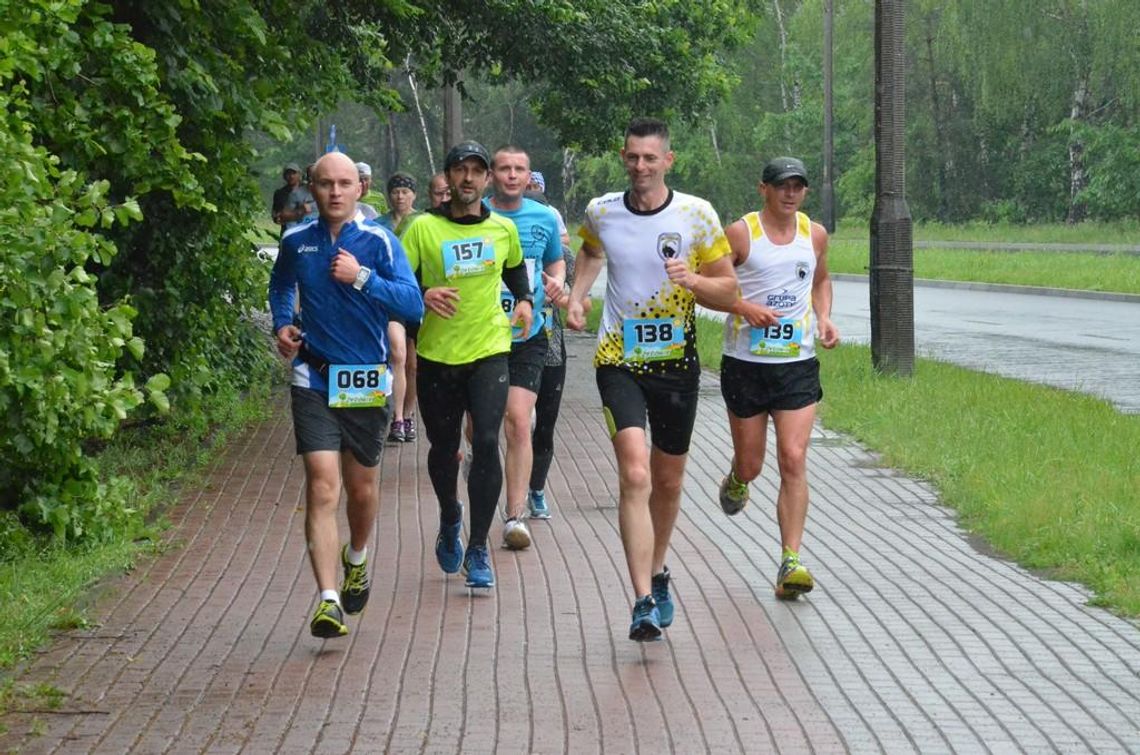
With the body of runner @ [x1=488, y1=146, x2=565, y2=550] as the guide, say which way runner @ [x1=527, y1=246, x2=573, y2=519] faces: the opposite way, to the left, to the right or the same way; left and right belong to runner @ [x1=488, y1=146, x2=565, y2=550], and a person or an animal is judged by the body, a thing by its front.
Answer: the same way

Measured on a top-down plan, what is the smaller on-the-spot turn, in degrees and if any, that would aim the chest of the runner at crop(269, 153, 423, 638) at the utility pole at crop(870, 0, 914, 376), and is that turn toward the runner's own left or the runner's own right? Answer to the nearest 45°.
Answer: approximately 135° to the runner's own left

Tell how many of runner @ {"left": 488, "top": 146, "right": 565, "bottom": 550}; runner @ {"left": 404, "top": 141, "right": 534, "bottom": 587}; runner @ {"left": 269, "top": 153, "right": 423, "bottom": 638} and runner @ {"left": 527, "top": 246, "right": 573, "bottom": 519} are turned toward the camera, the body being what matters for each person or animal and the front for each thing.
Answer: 4

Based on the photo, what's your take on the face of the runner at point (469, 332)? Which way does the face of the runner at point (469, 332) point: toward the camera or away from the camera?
toward the camera

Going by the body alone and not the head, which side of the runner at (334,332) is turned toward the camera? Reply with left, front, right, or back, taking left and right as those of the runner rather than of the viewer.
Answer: front

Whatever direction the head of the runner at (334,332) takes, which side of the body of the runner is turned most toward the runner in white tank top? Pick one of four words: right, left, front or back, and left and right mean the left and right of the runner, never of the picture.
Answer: left

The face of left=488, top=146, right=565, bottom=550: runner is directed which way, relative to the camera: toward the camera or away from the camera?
toward the camera

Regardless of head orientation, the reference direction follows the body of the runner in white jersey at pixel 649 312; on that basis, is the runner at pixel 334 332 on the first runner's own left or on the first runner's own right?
on the first runner's own right

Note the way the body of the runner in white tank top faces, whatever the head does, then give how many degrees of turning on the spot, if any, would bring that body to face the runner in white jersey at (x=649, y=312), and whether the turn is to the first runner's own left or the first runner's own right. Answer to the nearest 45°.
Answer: approximately 45° to the first runner's own right

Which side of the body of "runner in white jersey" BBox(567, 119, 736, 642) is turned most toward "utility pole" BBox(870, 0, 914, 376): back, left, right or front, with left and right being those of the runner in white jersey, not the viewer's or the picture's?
back

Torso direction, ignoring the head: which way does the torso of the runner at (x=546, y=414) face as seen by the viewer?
toward the camera

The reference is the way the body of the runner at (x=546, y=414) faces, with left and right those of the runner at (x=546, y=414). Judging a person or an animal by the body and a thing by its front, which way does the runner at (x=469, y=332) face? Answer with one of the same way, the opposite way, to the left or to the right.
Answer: the same way

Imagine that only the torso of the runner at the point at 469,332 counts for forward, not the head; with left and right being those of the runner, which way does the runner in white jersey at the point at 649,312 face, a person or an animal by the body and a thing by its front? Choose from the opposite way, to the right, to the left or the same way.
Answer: the same way

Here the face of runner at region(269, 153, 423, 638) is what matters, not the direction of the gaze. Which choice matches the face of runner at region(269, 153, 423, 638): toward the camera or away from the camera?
toward the camera

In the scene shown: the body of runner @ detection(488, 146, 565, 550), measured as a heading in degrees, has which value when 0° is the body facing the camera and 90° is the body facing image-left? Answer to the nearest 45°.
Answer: approximately 0°

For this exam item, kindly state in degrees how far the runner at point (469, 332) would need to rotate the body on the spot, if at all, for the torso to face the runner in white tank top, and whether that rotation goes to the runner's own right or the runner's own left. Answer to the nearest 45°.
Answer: approximately 90° to the runner's own left

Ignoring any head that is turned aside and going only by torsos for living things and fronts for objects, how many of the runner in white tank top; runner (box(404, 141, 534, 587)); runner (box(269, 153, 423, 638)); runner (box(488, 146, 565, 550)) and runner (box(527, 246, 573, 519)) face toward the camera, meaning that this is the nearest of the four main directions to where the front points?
5

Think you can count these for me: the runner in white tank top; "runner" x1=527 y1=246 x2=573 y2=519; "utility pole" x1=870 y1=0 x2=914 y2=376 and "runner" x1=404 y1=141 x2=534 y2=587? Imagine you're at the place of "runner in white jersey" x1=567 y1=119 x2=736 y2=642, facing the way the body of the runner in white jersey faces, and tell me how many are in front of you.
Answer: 0
